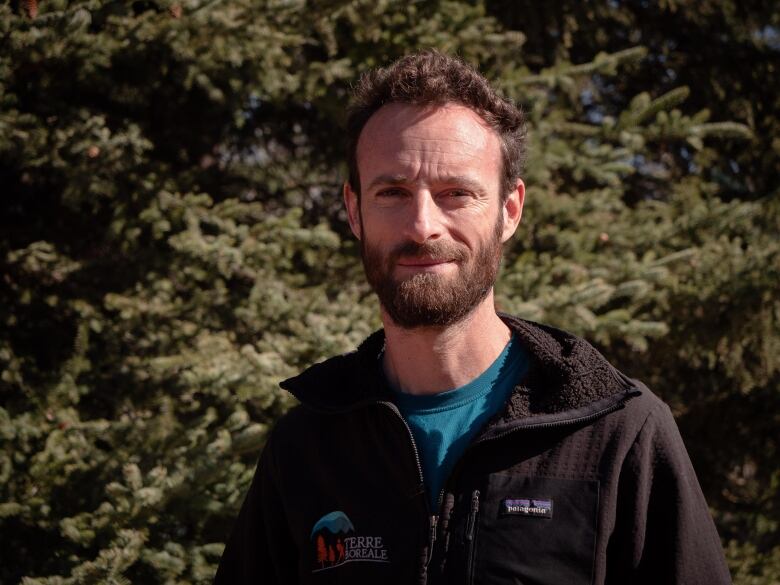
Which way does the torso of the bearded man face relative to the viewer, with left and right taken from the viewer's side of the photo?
facing the viewer

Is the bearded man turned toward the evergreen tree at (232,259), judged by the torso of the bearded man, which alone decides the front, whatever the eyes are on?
no

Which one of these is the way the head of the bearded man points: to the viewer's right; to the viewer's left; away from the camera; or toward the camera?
toward the camera
